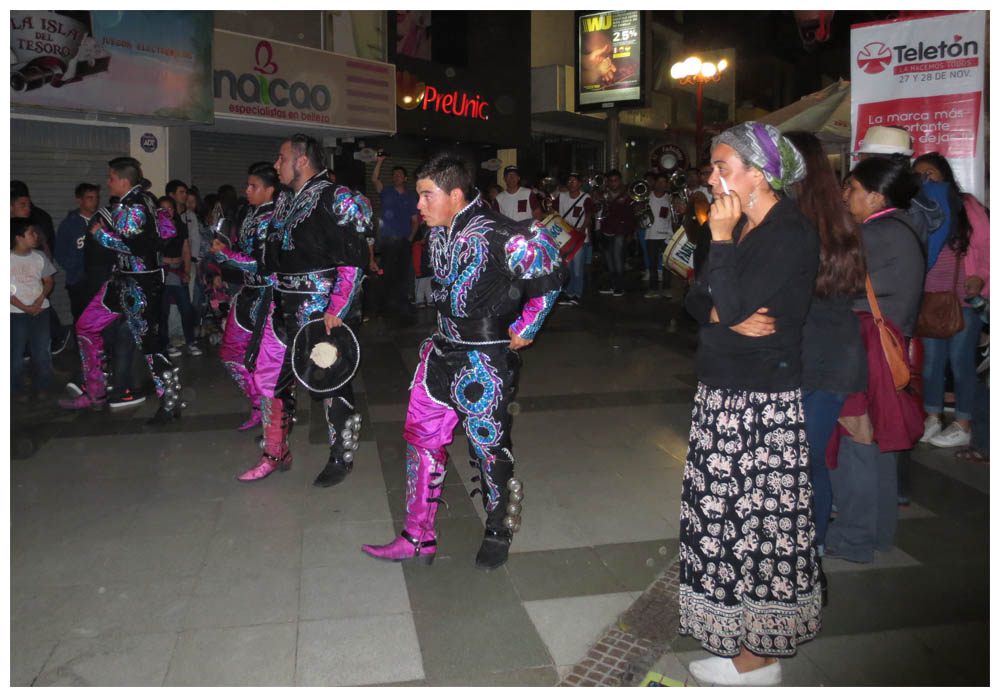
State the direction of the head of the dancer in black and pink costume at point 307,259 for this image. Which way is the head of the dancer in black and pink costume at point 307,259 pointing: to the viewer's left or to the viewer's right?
to the viewer's left

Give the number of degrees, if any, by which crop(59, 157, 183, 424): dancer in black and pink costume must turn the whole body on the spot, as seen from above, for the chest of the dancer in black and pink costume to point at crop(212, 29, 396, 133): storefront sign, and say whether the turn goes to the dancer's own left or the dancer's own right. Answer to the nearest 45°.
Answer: approximately 90° to the dancer's own right

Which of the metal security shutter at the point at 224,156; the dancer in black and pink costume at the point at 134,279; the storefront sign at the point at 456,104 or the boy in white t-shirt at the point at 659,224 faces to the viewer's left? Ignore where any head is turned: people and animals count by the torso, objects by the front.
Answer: the dancer in black and pink costume

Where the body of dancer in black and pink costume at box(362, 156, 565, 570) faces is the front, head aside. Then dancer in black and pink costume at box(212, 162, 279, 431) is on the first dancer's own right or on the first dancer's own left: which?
on the first dancer's own right

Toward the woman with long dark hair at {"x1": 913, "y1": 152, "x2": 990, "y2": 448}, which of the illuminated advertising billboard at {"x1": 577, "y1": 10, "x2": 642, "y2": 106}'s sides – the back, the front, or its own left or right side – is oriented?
front

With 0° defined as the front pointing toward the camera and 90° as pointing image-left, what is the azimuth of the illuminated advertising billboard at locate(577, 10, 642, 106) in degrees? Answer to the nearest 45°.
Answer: approximately 0°

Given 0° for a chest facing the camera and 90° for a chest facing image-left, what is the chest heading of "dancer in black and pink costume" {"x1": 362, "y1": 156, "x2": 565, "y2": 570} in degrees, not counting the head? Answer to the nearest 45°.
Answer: approximately 45°

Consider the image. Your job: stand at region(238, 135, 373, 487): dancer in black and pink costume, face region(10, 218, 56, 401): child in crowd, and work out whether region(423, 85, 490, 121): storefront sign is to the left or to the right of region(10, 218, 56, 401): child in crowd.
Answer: right

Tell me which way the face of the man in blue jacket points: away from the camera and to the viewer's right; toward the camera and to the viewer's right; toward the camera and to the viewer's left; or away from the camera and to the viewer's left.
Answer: toward the camera and to the viewer's right

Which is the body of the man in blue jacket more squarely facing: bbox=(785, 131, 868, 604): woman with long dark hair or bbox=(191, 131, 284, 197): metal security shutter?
the woman with long dark hair

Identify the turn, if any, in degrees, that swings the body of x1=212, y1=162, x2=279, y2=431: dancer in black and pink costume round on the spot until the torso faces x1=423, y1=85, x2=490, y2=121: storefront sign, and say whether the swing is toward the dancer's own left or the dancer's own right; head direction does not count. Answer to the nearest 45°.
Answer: approximately 90° to the dancer's own right

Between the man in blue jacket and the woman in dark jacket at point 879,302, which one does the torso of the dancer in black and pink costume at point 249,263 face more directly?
the man in blue jacket

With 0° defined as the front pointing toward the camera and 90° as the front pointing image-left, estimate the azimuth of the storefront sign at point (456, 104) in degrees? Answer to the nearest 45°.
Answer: approximately 315°
